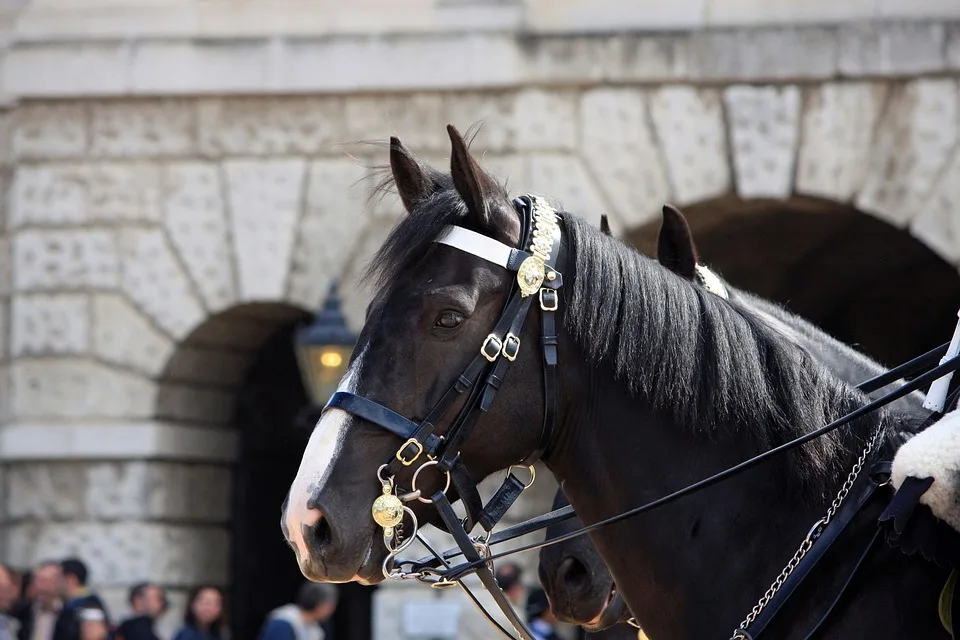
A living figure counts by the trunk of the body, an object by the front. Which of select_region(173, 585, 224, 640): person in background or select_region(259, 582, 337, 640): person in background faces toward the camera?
select_region(173, 585, 224, 640): person in background

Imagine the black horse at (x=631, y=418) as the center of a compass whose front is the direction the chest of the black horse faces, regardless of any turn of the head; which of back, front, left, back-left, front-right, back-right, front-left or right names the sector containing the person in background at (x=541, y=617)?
right

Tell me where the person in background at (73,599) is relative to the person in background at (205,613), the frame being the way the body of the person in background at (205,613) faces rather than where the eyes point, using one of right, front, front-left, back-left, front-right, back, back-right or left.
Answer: right

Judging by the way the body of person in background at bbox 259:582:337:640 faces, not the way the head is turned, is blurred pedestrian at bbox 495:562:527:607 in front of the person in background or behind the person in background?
in front

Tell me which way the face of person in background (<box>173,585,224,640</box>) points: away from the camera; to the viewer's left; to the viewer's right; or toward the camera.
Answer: toward the camera

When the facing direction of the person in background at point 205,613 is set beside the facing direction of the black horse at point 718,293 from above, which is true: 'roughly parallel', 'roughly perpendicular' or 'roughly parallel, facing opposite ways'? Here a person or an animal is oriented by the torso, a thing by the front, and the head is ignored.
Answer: roughly perpendicular

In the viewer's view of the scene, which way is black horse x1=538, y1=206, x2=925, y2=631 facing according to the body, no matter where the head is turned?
to the viewer's left

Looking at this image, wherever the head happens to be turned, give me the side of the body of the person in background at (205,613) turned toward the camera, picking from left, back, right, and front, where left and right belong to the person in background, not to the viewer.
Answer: front

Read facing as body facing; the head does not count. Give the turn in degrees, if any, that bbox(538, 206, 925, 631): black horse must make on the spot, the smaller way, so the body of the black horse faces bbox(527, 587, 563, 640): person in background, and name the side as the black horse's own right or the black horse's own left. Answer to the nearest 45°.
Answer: approximately 90° to the black horse's own right

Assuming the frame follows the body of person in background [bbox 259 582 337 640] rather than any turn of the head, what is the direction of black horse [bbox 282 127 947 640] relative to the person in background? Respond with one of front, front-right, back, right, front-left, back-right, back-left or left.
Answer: right

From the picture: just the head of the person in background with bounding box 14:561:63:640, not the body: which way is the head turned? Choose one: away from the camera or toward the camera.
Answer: toward the camera

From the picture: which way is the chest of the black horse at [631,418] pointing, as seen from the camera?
to the viewer's left

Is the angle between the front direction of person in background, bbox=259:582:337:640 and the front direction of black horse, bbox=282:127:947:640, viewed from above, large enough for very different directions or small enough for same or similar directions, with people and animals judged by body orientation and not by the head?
very different directions

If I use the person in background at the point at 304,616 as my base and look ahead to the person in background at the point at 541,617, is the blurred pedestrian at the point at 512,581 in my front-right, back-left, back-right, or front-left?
front-left
